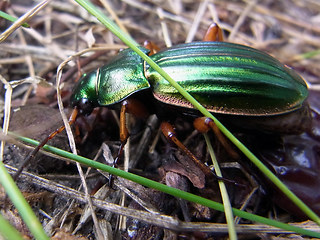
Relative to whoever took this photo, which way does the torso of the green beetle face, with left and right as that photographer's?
facing to the left of the viewer
